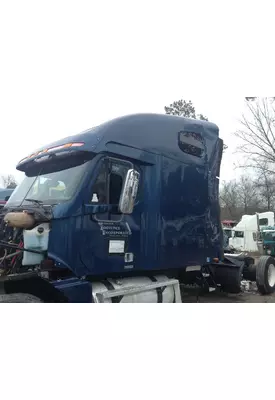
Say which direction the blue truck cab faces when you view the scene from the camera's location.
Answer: facing the viewer and to the left of the viewer
